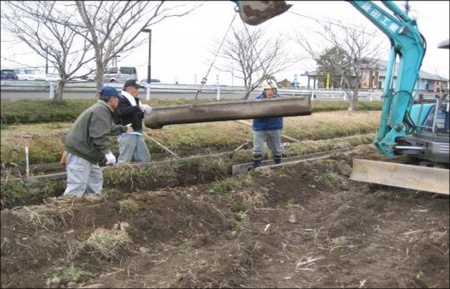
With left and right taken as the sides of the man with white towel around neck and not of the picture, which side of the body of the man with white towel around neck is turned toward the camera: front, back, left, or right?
right

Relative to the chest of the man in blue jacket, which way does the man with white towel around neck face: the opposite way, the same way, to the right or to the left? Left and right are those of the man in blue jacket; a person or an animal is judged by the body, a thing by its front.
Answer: to the left

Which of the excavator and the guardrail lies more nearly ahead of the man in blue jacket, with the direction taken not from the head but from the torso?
the excavator

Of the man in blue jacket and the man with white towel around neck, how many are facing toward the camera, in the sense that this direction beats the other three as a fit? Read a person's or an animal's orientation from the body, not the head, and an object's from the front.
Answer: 1

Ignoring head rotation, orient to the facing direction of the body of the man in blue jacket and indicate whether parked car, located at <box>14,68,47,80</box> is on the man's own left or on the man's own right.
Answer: on the man's own right

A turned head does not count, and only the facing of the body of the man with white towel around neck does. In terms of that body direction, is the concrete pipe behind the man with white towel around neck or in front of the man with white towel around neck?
in front

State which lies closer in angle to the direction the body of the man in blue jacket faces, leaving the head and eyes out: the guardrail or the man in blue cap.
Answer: the man in blue cap

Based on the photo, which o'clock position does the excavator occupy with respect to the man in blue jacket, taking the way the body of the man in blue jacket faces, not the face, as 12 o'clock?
The excavator is roughly at 10 o'clock from the man in blue jacket.

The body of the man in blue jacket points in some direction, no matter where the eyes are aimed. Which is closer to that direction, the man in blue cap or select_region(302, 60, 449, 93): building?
the man in blue cap

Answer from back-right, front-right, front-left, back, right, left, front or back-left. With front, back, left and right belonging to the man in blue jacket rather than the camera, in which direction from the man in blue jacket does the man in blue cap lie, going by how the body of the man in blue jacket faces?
front-right

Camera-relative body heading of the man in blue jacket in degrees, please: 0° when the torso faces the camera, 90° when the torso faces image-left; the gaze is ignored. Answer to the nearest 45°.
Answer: approximately 0°

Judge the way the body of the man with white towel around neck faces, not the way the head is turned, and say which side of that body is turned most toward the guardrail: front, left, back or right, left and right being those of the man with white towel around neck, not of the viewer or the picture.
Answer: left
